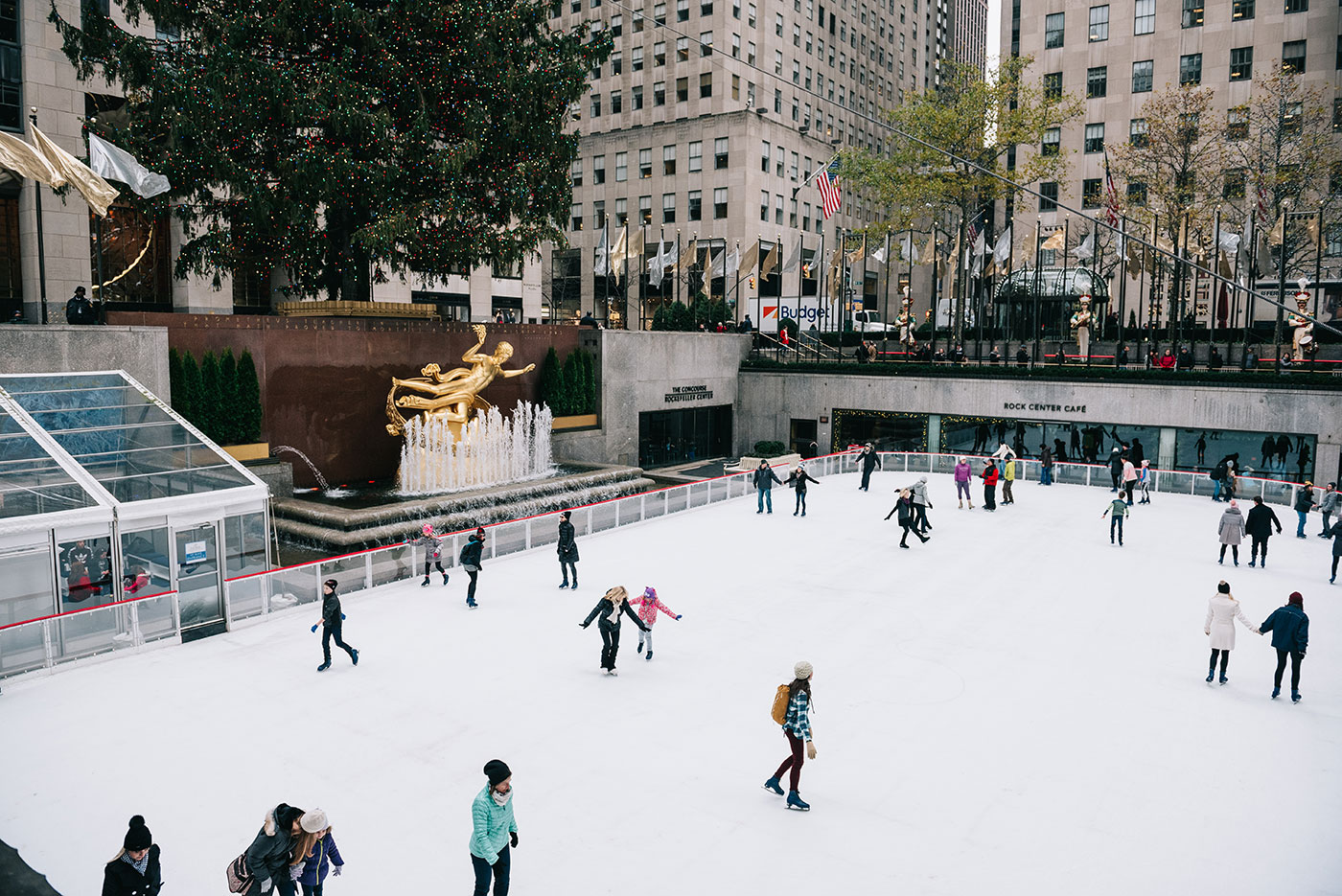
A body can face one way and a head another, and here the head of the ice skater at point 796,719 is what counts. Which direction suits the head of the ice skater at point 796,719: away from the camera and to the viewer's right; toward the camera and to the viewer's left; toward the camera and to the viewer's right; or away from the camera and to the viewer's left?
away from the camera and to the viewer's right

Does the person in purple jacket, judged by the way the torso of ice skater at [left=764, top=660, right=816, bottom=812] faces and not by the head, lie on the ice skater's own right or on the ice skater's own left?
on the ice skater's own left

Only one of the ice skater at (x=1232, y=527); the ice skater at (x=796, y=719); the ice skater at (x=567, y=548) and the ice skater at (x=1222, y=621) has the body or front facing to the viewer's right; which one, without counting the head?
the ice skater at (x=796, y=719)

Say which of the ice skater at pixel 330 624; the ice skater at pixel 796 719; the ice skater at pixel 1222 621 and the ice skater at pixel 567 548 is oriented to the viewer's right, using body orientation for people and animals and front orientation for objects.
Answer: the ice skater at pixel 796 719

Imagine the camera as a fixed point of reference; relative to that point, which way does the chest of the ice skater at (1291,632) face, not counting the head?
away from the camera

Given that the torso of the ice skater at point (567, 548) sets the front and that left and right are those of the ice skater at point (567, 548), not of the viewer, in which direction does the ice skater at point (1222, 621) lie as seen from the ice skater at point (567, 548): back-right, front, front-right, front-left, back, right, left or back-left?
left

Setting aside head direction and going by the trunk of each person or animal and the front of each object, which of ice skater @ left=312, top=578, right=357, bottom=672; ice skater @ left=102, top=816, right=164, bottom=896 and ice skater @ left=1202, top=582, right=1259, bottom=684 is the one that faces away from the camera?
ice skater @ left=1202, top=582, right=1259, bottom=684

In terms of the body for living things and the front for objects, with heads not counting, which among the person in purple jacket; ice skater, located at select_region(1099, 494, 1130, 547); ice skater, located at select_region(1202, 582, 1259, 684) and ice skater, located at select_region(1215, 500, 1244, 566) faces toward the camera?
the person in purple jacket

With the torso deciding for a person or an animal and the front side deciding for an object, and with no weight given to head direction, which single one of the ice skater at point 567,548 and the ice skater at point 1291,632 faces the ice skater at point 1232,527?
the ice skater at point 1291,632

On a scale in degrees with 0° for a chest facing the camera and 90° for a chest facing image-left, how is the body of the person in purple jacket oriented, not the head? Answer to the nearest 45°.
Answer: approximately 0°

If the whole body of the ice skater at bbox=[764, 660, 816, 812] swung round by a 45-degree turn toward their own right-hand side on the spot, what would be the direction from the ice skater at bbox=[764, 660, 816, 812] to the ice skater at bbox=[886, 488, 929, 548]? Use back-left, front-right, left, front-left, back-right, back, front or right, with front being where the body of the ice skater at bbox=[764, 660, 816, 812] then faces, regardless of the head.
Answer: back-left

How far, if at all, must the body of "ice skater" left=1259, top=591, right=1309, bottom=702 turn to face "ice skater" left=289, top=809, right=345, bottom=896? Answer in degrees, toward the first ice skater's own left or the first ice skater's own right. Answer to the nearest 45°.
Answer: approximately 135° to the first ice skater's own left

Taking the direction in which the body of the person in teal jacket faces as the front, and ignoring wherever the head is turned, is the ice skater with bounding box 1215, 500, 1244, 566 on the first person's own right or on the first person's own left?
on the first person's own left
